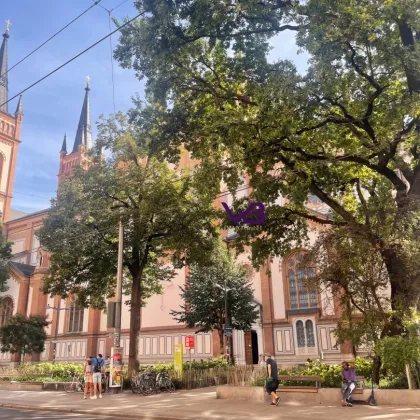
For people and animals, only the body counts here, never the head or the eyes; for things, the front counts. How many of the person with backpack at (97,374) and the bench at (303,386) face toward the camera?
1

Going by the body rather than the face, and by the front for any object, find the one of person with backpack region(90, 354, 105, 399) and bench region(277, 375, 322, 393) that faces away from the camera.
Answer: the person with backpack

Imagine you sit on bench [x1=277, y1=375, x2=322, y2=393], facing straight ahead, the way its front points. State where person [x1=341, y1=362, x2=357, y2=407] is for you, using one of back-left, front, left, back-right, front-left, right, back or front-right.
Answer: front-left

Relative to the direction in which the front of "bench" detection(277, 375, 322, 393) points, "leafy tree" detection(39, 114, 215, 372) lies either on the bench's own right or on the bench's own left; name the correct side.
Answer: on the bench's own right

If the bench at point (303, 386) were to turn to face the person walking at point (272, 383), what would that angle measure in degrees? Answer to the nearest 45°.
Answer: approximately 45° to its right

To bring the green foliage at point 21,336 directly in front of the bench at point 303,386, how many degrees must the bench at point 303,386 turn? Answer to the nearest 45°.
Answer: approximately 135° to its right

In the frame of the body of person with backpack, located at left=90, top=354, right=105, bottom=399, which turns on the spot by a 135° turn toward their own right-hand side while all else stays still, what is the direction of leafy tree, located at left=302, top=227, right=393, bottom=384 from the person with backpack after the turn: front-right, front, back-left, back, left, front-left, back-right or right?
front

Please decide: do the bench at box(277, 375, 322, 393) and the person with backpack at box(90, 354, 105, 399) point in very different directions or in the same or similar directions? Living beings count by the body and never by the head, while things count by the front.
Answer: very different directions

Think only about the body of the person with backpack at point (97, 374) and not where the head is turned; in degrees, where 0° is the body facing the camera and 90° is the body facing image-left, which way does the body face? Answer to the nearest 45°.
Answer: approximately 180°

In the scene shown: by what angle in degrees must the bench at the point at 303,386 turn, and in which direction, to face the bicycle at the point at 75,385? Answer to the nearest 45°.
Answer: approximately 135° to its right

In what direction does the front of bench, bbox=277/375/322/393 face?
toward the camera

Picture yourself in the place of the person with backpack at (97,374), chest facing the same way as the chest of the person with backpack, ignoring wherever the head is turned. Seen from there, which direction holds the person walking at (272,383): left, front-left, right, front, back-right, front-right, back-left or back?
back-right

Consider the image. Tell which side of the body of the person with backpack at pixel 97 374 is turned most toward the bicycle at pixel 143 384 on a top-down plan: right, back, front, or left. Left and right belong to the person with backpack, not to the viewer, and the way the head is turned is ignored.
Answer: right
